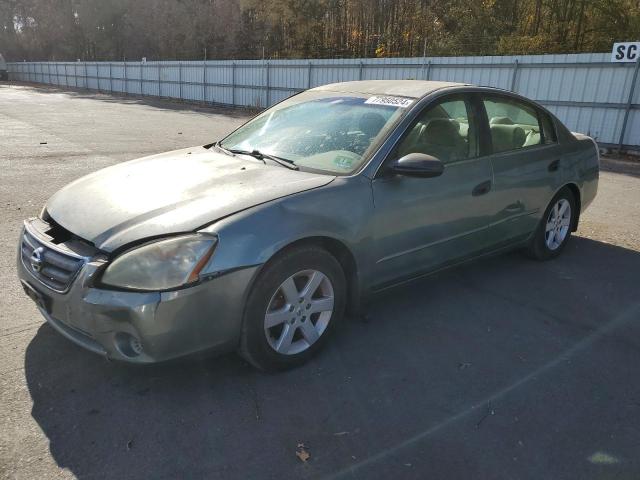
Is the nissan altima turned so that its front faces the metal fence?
no

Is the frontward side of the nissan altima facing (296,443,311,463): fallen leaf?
no

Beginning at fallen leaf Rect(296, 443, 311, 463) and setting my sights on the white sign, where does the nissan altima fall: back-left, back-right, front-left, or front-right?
front-left

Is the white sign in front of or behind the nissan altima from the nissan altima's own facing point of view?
behind

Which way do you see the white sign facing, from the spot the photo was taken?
facing the viewer

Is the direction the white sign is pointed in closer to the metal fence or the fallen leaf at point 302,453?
the fallen leaf

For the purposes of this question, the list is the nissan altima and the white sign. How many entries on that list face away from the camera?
0

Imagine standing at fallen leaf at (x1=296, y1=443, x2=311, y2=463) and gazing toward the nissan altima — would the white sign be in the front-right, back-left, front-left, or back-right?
front-right

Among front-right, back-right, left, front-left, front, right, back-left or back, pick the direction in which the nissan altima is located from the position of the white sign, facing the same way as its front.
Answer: front

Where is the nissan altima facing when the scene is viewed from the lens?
facing the viewer and to the left of the viewer

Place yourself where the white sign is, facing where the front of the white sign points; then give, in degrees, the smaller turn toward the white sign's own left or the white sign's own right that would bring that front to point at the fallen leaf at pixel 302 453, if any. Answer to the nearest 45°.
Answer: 0° — it already faces it

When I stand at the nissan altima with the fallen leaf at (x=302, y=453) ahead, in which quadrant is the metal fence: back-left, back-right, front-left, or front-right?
back-left
